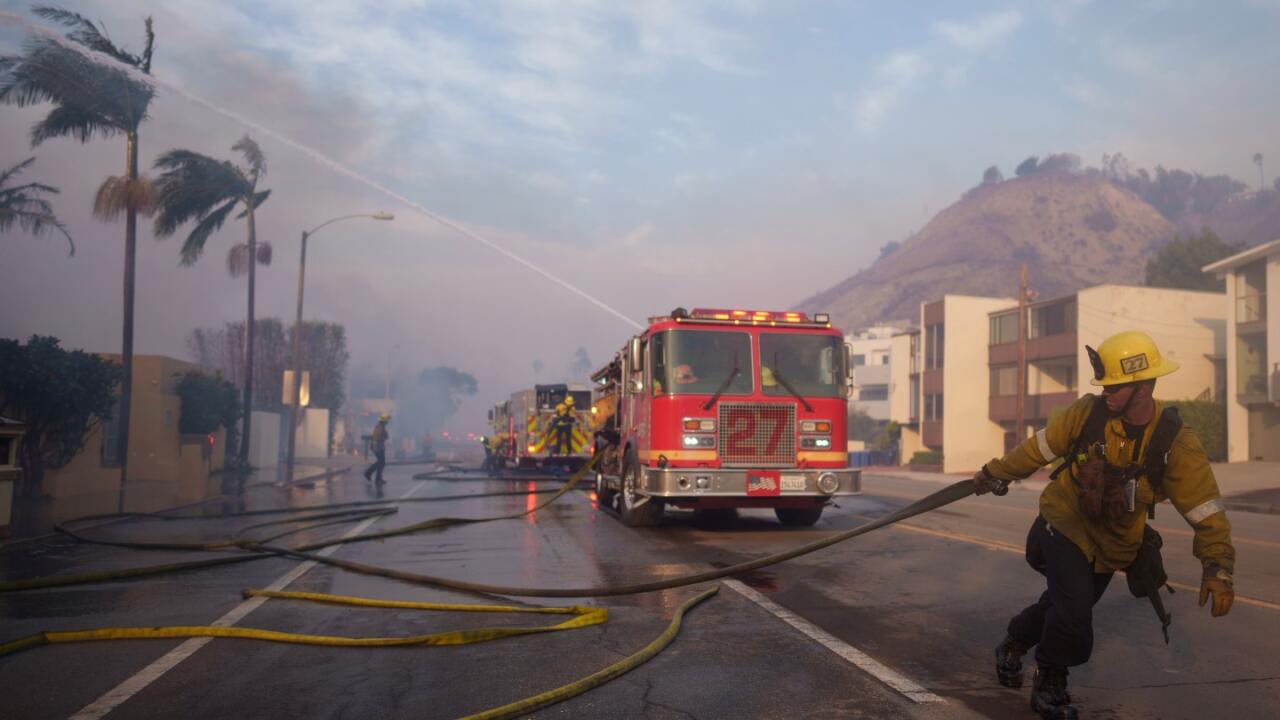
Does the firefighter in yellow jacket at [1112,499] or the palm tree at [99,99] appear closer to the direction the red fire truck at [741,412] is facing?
the firefighter in yellow jacket

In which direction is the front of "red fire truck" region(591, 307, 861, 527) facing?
toward the camera

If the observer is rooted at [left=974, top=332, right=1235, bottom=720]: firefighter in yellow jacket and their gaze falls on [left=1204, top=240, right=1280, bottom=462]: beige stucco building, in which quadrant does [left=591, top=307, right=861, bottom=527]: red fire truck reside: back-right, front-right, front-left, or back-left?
front-left

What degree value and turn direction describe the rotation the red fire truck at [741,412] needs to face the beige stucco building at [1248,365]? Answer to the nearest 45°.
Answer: approximately 135° to its left

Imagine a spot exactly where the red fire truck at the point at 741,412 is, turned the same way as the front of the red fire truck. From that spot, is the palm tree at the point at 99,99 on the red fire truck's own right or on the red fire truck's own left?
on the red fire truck's own right

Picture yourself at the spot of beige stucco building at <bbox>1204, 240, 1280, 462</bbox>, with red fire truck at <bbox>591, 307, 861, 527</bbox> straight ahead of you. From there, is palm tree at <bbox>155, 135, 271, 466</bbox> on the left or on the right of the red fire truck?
right

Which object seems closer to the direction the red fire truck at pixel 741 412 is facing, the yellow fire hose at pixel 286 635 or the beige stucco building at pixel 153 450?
the yellow fire hose

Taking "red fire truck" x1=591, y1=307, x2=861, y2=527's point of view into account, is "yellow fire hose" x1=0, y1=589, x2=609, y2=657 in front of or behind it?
in front

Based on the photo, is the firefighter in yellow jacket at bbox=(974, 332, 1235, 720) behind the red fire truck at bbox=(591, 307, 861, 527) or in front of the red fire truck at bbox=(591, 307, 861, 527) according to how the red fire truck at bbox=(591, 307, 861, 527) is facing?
in front

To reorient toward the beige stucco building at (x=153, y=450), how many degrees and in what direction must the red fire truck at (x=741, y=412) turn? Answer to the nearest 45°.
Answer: approximately 135° to its right

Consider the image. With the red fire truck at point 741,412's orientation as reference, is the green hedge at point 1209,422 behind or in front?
behind

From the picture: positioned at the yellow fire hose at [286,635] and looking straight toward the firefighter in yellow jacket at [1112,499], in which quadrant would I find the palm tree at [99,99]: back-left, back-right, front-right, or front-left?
back-left

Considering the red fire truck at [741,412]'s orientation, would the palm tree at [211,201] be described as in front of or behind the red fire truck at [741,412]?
behind
